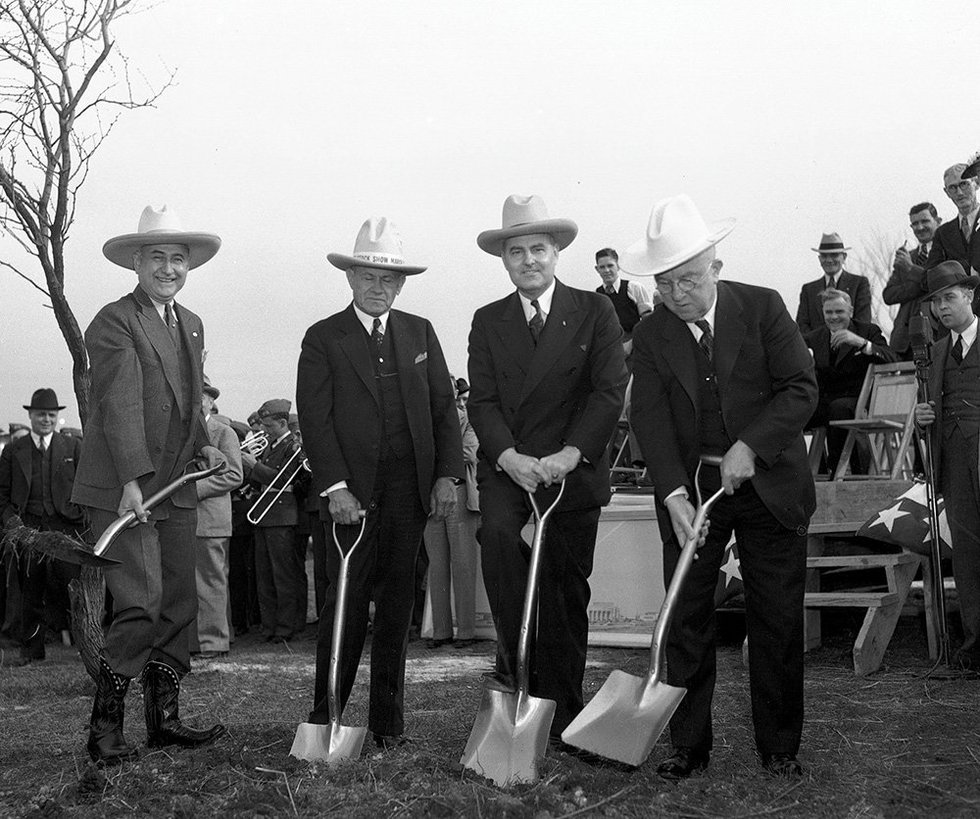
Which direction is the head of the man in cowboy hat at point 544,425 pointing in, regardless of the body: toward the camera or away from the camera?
toward the camera

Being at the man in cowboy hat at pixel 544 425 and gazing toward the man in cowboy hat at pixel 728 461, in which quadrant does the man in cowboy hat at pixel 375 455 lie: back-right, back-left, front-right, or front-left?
back-right

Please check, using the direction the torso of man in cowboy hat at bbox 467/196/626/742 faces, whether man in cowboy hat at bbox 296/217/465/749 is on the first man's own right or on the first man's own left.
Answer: on the first man's own right

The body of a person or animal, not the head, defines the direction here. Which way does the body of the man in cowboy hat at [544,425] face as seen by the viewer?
toward the camera

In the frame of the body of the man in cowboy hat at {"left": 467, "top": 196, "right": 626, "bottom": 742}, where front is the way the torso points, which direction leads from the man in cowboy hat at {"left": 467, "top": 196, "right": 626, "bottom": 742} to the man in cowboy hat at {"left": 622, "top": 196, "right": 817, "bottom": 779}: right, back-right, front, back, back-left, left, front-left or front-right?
front-left

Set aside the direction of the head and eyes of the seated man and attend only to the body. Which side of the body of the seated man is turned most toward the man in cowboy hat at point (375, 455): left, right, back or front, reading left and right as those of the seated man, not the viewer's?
front

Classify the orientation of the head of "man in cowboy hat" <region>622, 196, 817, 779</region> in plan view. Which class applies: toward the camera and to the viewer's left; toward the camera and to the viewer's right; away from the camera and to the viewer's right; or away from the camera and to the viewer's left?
toward the camera and to the viewer's left

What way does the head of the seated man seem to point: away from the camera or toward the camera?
toward the camera

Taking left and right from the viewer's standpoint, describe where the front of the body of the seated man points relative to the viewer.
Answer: facing the viewer

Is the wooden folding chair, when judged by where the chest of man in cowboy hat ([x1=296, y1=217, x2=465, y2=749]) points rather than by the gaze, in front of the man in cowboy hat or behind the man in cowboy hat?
behind

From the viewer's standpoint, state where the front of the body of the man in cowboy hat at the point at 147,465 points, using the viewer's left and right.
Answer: facing the viewer and to the right of the viewer

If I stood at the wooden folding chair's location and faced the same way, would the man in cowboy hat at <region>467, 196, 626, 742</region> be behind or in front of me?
in front

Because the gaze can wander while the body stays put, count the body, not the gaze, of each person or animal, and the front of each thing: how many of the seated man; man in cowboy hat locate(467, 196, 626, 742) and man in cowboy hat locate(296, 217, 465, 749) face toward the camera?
3

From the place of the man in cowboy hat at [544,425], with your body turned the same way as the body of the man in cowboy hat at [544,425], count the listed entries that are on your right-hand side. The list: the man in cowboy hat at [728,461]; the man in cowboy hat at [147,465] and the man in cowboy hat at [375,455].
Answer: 2
